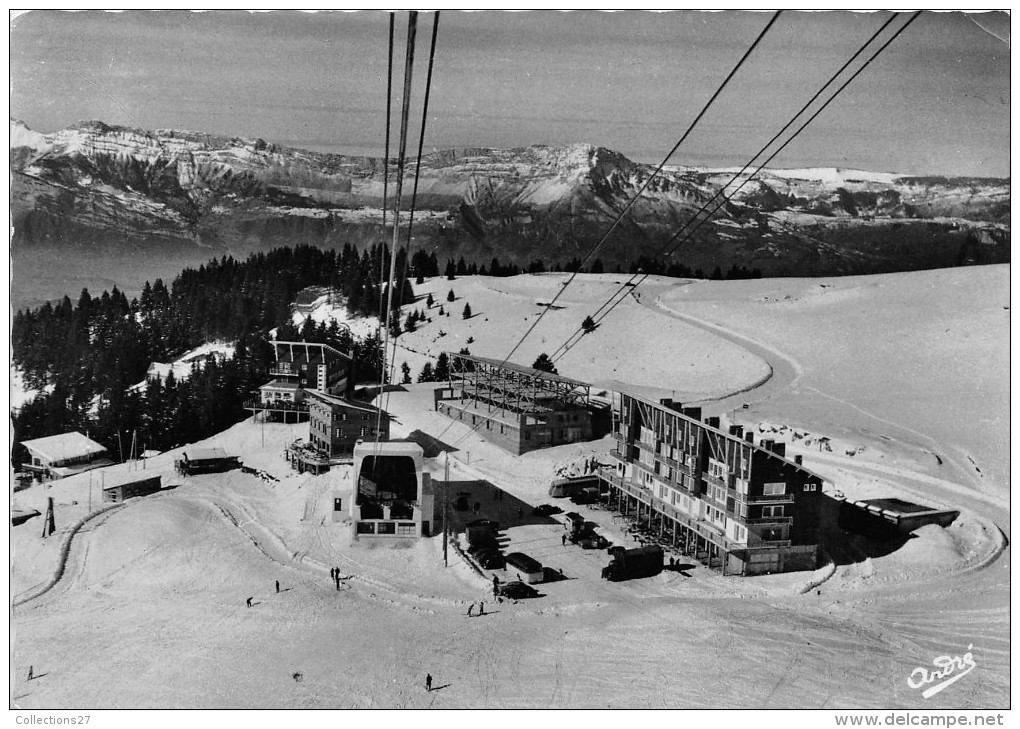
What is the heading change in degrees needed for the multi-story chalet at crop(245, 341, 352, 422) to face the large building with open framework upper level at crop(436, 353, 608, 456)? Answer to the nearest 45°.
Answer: approximately 90° to its left

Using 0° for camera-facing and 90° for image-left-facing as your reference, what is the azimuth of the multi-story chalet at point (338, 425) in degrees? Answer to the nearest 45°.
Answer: approximately 45°

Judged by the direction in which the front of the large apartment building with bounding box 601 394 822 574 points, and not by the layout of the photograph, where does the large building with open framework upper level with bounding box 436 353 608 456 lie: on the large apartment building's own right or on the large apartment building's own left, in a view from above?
on the large apartment building's own right

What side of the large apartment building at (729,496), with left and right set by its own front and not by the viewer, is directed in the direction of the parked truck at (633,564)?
front

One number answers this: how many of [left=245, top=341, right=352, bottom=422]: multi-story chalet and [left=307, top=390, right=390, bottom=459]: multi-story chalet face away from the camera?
0

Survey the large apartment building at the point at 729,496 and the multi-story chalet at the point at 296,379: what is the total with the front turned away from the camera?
0

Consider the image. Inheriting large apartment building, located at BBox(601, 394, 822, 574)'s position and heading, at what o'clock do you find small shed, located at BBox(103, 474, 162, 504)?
The small shed is roughly at 2 o'clock from the large apartment building.

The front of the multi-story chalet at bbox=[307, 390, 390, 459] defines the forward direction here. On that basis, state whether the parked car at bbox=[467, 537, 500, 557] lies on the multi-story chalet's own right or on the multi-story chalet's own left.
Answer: on the multi-story chalet's own left

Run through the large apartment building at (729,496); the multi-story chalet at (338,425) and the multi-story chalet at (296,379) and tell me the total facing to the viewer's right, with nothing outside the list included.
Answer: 0

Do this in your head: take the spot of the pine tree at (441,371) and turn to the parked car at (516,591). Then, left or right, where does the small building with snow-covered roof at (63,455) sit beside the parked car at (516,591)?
right

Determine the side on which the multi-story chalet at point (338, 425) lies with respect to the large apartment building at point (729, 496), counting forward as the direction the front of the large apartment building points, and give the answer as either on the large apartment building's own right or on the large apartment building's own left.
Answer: on the large apartment building's own right

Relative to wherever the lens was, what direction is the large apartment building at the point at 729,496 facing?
facing the viewer and to the left of the viewer

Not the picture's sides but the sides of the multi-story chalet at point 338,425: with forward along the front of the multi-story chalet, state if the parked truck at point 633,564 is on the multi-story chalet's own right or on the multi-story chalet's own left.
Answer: on the multi-story chalet's own left
